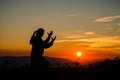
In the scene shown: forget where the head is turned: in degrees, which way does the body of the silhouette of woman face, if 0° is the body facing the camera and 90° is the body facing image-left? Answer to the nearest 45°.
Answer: approximately 270°
